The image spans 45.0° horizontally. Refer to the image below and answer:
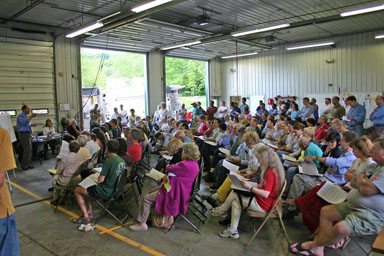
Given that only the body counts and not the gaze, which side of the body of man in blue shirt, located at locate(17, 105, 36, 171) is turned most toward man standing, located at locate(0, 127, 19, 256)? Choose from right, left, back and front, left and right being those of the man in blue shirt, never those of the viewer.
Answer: right

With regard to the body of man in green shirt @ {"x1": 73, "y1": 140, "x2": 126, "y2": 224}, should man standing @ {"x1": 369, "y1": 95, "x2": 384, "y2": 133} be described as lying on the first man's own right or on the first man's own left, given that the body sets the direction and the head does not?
on the first man's own right

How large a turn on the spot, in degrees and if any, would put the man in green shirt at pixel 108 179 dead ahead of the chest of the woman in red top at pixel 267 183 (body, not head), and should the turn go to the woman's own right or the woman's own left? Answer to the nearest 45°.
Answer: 0° — they already face them

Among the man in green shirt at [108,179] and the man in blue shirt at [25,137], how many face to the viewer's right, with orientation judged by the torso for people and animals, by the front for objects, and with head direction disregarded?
1

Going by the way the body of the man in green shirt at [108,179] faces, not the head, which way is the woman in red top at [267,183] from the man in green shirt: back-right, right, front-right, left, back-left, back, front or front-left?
back

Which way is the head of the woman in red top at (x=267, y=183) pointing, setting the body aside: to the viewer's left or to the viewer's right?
to the viewer's left

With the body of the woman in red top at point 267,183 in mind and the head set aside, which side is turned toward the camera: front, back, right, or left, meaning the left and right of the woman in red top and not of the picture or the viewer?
left

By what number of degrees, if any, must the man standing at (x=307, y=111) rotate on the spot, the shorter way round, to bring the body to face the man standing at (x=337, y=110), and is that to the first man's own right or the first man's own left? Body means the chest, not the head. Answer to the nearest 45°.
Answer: approximately 90° to the first man's own left

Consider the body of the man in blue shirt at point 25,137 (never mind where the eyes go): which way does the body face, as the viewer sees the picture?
to the viewer's right

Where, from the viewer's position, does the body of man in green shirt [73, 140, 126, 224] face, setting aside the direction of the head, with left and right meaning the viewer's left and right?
facing away from the viewer and to the left of the viewer

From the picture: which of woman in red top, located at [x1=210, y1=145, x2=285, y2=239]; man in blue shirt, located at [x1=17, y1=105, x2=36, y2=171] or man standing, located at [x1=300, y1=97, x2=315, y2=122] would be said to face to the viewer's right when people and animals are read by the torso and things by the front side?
the man in blue shirt
